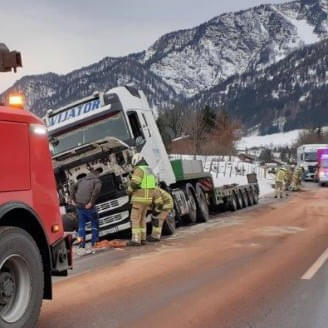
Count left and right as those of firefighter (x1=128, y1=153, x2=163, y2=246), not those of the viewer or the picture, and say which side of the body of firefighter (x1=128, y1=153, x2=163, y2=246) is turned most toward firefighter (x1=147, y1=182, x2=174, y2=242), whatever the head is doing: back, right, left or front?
right

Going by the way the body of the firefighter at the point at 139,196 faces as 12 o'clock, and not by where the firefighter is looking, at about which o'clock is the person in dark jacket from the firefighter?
The person in dark jacket is roughly at 10 o'clock from the firefighter.

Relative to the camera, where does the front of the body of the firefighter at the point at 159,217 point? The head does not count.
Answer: to the viewer's left

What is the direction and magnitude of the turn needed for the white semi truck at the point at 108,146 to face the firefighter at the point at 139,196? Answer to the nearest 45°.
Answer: approximately 90° to its left

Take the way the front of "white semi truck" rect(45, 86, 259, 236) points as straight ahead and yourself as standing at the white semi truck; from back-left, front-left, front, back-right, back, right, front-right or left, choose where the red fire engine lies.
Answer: front-left

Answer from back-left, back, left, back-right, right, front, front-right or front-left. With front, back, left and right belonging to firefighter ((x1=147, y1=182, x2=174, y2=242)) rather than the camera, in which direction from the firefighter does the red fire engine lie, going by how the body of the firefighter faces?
left

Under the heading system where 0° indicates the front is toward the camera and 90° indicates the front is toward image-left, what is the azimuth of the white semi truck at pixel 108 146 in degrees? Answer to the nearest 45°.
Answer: approximately 45°

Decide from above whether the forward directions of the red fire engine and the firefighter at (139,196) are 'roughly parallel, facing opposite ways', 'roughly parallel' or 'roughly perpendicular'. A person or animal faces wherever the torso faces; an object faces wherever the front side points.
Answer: roughly perpendicular

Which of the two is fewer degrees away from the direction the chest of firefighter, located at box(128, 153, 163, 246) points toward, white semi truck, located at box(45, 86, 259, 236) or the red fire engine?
the white semi truck
